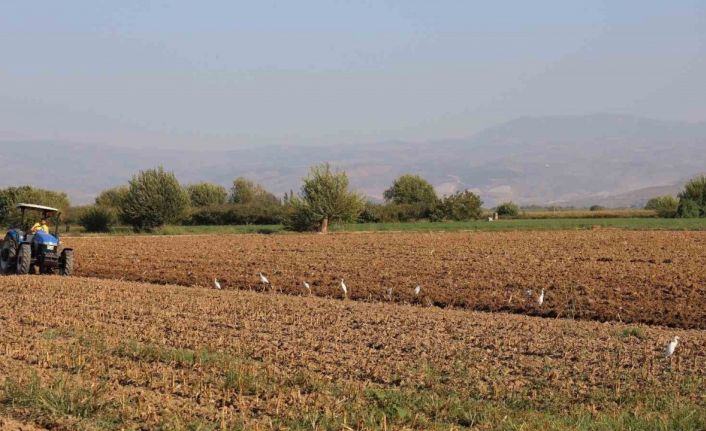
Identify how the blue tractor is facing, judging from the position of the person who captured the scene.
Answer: facing the viewer and to the right of the viewer
